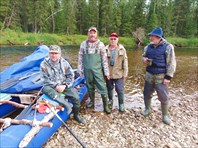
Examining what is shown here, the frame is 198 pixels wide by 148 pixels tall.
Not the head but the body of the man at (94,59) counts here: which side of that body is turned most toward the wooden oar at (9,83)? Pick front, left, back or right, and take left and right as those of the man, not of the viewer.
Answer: right

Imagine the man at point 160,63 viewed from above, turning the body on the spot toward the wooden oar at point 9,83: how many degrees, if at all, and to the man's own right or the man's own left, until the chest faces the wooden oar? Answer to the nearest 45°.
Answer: approximately 45° to the man's own right

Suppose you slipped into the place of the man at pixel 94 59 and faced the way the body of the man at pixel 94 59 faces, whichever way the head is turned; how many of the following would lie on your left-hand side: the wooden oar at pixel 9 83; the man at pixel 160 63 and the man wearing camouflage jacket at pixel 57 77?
1

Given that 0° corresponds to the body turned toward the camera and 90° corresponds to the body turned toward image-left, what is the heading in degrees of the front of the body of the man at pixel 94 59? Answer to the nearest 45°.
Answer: approximately 0°

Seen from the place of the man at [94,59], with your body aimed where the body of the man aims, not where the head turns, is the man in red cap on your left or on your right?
on your left

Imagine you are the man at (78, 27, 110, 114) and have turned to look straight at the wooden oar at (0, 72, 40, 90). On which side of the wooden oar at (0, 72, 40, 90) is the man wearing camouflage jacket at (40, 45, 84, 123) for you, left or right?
left

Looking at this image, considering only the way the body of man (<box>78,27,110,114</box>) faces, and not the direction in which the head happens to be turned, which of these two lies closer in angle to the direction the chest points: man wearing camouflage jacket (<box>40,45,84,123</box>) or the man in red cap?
the man wearing camouflage jacket

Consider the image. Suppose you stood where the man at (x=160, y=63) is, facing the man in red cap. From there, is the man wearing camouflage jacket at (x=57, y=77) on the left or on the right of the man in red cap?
left

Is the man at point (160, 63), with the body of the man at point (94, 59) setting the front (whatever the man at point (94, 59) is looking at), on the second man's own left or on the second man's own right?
on the second man's own left

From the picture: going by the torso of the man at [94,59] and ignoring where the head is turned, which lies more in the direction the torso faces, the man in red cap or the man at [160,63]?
the man

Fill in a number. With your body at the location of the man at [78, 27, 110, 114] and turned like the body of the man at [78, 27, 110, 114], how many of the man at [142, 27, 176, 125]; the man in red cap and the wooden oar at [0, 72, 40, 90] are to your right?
1

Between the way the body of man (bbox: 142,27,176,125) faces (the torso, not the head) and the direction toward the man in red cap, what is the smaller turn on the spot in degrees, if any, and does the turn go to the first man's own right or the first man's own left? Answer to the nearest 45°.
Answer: approximately 45° to the first man's own right
